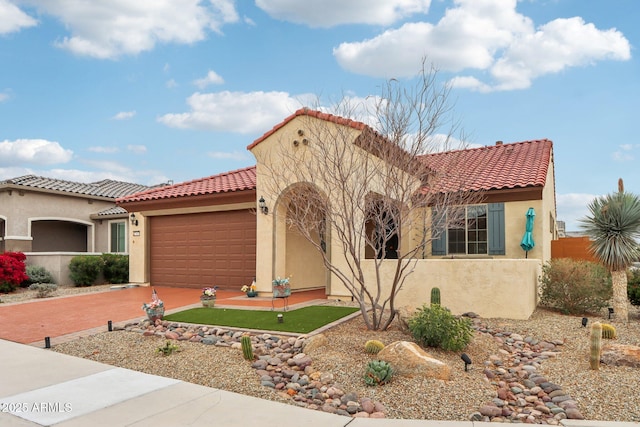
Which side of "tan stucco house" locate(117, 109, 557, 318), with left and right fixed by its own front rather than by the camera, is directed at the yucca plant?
left

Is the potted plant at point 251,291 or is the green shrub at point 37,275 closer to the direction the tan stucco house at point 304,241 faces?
the potted plant

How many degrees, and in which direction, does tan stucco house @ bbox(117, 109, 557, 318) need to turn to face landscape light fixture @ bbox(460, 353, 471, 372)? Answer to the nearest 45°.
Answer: approximately 45° to its left

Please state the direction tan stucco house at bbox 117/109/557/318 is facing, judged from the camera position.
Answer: facing the viewer and to the left of the viewer

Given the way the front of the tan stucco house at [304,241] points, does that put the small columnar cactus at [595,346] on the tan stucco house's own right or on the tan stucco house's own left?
on the tan stucco house's own left

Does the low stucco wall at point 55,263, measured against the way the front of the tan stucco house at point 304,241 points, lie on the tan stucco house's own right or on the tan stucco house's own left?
on the tan stucco house's own right

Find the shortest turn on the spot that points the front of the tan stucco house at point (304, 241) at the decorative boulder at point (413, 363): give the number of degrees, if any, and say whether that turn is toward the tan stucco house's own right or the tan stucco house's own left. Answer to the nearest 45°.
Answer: approximately 45° to the tan stucco house's own left

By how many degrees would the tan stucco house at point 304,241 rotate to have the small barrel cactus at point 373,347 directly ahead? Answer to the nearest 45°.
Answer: approximately 45° to its left
